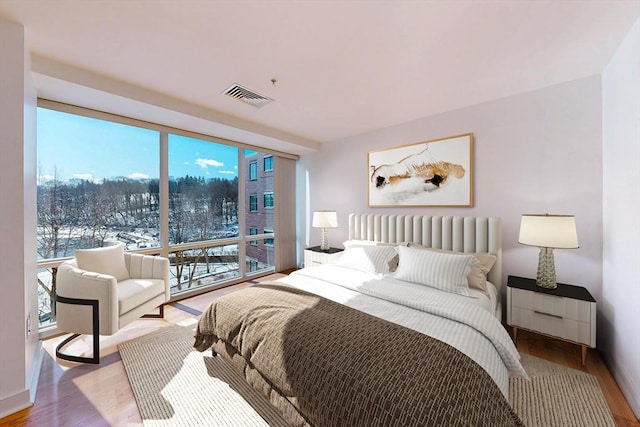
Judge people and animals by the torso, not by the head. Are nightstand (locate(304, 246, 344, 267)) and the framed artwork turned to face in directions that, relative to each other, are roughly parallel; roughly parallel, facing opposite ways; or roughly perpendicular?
roughly parallel

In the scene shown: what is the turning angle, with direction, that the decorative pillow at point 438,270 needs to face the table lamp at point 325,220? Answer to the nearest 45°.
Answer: approximately 90° to its right

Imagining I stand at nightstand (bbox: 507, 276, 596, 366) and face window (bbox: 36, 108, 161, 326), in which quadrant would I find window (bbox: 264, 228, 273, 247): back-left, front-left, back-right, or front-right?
front-right

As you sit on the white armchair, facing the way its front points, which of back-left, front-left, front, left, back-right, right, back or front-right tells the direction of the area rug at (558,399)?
front

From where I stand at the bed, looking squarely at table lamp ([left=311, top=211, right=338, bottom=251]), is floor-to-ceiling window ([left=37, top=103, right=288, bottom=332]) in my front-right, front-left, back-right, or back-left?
front-left

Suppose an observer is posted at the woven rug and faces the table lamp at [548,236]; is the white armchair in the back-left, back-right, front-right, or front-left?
back-left

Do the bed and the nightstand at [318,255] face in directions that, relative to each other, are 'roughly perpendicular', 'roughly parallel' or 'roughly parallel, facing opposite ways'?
roughly parallel

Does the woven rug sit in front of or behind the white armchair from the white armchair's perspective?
in front

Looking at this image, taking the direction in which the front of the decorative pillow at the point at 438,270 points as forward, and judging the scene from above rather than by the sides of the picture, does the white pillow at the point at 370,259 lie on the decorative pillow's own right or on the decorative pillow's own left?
on the decorative pillow's own right

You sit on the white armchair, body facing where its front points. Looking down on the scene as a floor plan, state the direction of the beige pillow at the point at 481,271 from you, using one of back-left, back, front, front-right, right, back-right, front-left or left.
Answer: front

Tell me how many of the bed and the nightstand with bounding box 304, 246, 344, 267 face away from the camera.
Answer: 0

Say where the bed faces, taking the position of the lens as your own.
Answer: facing the viewer and to the left of the viewer

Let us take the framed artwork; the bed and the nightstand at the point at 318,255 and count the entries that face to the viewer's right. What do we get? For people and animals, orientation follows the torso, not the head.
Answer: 0
